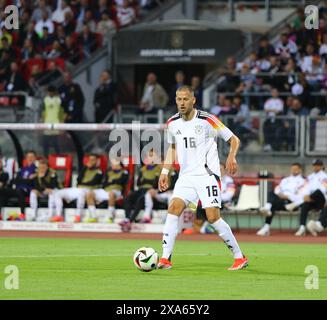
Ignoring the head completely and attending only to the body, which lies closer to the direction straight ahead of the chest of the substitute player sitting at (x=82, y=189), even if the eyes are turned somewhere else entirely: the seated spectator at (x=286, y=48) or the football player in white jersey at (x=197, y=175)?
the football player in white jersey

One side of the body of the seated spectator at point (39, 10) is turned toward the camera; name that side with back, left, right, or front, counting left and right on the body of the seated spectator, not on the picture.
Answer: front

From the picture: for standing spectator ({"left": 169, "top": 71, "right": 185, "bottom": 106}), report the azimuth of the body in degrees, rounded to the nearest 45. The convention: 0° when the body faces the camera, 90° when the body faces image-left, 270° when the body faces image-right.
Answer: approximately 0°

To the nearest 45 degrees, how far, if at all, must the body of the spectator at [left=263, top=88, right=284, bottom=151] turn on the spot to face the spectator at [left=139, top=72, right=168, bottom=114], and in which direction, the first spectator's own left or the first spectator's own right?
approximately 135° to the first spectator's own right

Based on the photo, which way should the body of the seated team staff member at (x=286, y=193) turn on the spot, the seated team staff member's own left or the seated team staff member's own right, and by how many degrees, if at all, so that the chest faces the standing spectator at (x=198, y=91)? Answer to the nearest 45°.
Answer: approximately 90° to the seated team staff member's own right

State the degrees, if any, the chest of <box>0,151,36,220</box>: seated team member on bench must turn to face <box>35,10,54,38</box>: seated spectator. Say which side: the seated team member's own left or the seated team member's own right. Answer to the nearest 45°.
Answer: approximately 135° to the seated team member's own right

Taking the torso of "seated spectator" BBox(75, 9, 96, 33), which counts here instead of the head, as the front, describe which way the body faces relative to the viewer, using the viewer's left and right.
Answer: facing the viewer

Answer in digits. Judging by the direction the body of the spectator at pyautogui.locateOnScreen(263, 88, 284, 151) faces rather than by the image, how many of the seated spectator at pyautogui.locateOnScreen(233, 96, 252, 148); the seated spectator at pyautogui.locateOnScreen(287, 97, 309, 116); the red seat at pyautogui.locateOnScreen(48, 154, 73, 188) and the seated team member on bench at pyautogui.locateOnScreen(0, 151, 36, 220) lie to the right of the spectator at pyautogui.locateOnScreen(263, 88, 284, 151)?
3

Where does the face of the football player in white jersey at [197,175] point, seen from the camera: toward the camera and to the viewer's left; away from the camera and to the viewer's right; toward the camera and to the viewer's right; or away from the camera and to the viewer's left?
toward the camera and to the viewer's left

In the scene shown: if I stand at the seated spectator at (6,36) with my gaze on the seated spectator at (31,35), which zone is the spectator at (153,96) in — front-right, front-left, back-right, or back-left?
front-right

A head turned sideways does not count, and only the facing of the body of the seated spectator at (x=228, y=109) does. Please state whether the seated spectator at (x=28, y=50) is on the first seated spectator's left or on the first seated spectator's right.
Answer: on the first seated spectator's right

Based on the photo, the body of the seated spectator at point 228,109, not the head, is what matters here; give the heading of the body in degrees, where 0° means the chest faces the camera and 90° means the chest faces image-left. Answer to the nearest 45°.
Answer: approximately 0°

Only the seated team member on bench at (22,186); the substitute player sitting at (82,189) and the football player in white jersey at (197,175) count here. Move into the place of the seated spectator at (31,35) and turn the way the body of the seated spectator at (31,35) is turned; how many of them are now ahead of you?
3

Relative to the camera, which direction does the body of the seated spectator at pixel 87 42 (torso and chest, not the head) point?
toward the camera

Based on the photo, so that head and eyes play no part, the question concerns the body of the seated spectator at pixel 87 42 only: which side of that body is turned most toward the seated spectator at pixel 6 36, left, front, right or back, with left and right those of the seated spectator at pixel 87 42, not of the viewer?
right
